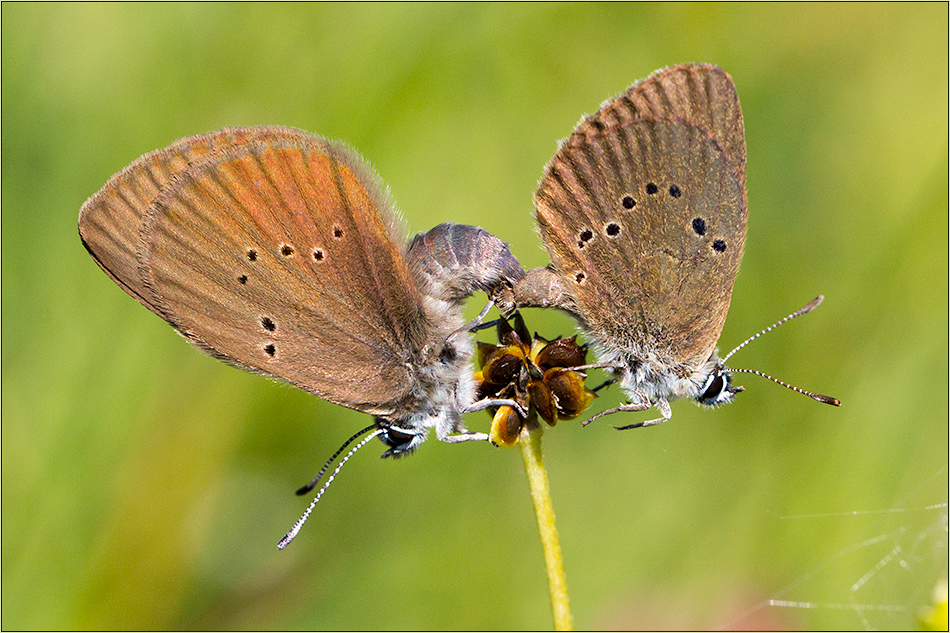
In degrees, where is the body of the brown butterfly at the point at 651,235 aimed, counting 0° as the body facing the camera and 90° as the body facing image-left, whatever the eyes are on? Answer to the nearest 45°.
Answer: approximately 270°

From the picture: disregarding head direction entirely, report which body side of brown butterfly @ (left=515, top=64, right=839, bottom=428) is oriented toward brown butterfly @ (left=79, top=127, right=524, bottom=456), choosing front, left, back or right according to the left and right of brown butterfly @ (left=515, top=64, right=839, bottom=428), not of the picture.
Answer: back
